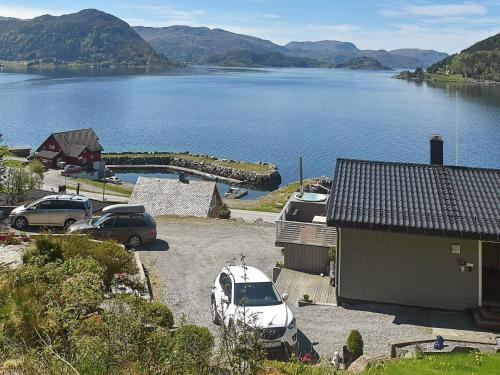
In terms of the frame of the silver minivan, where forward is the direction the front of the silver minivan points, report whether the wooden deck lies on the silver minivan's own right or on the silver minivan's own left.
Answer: on the silver minivan's own left

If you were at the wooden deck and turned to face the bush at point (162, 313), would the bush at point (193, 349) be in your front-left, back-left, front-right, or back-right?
front-left

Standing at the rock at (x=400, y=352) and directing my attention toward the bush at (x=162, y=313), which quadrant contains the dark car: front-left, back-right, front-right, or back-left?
front-right

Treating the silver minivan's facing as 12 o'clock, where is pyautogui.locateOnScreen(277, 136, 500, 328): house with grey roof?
The house with grey roof is roughly at 8 o'clock from the silver minivan.

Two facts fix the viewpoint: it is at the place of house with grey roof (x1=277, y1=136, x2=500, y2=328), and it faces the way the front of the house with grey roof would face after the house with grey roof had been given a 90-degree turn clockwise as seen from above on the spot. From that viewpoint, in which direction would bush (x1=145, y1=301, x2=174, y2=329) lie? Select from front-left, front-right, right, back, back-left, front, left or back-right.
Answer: front-left

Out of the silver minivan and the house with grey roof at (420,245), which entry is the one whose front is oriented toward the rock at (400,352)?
the house with grey roof

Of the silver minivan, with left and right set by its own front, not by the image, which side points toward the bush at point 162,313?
left

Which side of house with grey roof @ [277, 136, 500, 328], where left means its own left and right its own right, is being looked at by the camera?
front

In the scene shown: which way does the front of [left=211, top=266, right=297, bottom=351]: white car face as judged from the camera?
facing the viewer and to the right of the viewer

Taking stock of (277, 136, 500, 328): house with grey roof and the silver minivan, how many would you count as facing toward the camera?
1

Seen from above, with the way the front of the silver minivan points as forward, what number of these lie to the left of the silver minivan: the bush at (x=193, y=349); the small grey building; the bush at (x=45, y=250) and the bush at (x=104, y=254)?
3

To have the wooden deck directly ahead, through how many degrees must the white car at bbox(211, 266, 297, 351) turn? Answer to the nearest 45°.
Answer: approximately 135° to its left

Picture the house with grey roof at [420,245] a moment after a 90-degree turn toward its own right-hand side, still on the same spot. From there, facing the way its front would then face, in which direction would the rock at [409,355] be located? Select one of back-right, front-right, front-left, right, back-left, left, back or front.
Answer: left

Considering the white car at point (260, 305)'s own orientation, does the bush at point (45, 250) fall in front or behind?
behind

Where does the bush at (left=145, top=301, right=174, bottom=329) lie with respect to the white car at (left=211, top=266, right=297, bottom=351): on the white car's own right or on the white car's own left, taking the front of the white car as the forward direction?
on the white car's own right

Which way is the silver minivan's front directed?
to the viewer's left

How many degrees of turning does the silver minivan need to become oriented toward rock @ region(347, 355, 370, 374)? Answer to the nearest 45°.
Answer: approximately 90° to its left
